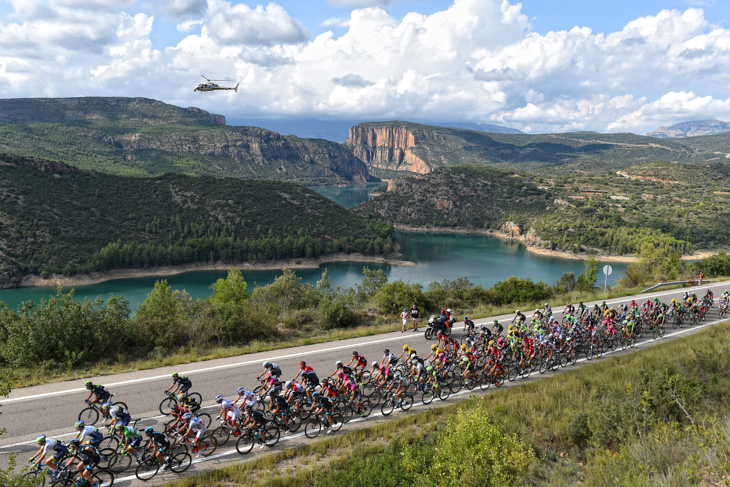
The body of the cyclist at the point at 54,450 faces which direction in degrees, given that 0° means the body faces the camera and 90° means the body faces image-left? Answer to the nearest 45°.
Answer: approximately 45°

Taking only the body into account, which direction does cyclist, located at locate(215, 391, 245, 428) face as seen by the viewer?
to the viewer's left

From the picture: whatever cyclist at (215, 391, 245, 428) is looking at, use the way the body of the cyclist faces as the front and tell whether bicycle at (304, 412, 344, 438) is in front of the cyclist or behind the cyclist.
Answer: behind

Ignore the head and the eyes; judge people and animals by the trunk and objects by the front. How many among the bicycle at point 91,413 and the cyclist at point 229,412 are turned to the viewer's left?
2

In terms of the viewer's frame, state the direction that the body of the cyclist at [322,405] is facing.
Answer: to the viewer's left

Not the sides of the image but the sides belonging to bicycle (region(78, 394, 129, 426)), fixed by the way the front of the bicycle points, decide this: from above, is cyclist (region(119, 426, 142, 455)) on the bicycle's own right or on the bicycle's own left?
on the bicycle's own left

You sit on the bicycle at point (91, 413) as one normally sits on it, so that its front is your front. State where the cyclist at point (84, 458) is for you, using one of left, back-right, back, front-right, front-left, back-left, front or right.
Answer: left
